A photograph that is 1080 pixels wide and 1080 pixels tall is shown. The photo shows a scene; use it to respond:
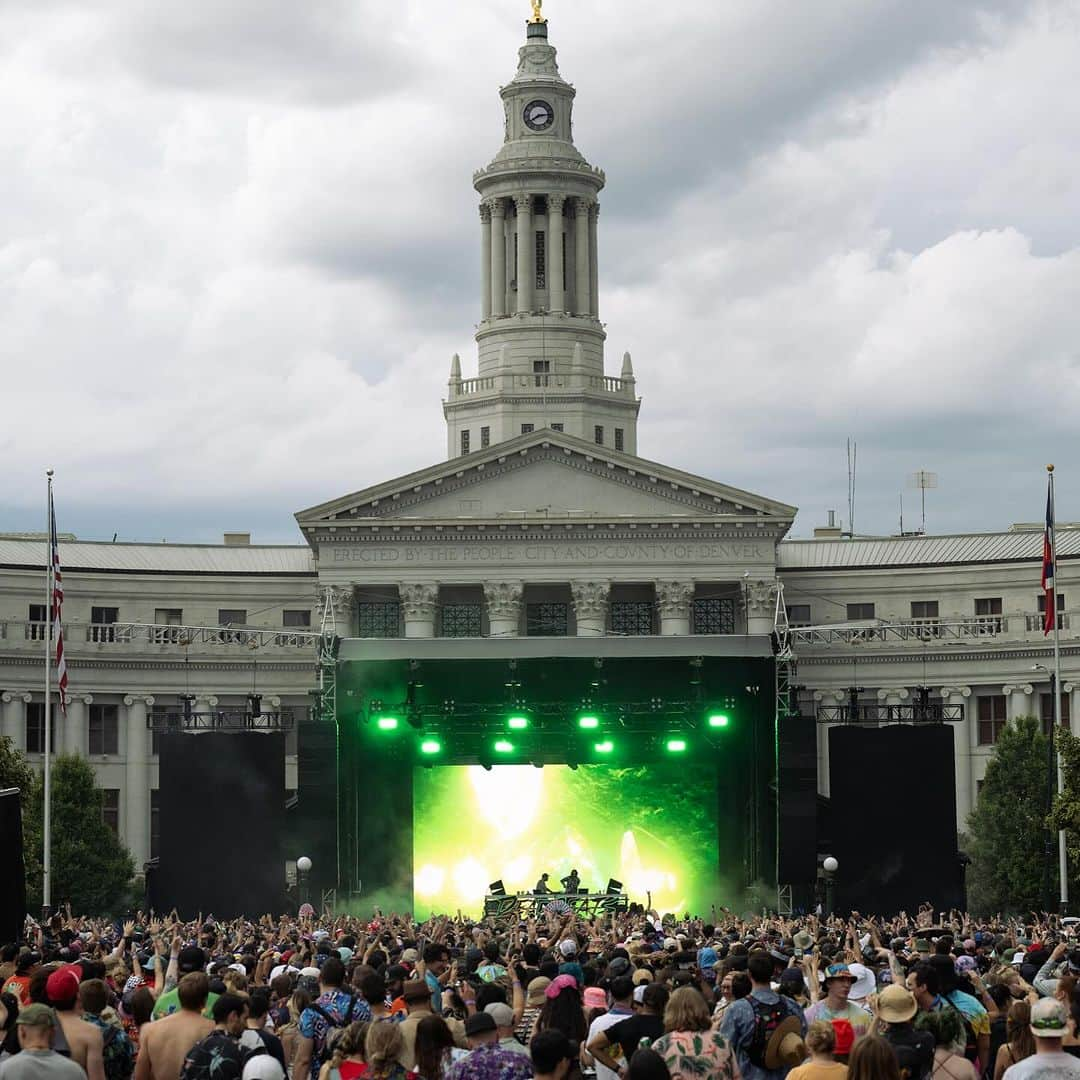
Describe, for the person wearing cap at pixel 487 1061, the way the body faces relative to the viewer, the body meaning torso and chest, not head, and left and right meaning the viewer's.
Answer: facing away from the viewer

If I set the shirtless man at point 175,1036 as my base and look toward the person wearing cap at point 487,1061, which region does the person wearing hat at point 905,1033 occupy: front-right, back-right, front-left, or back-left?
front-left

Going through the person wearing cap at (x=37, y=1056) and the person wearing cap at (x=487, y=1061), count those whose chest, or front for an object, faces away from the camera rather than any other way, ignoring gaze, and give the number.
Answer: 2

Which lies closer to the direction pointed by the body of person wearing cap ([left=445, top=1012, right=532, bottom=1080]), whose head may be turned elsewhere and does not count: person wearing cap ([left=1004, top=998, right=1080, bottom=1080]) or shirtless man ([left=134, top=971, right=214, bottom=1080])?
the shirtless man

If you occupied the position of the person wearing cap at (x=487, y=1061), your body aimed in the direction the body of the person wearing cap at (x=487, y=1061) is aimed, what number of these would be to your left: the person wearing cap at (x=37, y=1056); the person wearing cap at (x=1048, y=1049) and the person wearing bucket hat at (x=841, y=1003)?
1

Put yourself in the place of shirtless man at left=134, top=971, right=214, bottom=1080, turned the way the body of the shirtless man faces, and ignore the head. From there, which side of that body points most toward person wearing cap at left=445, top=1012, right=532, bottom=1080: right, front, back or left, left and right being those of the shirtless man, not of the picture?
right

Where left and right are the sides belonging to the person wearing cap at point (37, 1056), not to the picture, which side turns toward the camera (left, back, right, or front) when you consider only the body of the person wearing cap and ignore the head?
back

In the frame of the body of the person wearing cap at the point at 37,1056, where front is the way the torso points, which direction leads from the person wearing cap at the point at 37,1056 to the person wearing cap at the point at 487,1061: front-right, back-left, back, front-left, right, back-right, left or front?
right

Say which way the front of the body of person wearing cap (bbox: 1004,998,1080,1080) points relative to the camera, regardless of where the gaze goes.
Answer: away from the camera

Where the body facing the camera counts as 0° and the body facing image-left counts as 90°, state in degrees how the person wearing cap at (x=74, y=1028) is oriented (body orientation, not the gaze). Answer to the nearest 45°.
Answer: approximately 225°

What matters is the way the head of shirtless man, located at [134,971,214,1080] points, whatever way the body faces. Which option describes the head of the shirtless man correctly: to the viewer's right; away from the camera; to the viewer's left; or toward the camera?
away from the camera

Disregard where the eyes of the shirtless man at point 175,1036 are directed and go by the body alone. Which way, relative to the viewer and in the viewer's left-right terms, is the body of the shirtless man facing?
facing away from the viewer and to the right of the viewer

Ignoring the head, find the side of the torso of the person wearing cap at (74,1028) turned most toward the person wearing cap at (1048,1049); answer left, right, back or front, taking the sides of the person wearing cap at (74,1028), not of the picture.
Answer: right

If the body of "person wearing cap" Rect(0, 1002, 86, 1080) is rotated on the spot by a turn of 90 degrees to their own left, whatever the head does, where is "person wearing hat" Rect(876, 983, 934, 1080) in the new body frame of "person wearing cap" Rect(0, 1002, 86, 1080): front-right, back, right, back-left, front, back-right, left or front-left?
back
